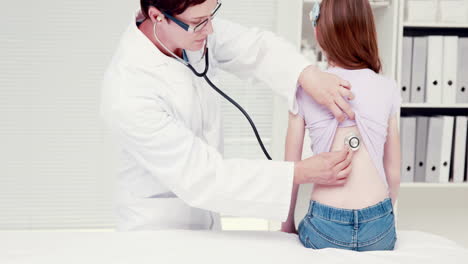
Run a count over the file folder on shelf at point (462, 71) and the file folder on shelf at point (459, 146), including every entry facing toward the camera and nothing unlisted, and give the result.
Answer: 2

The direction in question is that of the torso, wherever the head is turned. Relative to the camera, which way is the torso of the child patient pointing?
away from the camera

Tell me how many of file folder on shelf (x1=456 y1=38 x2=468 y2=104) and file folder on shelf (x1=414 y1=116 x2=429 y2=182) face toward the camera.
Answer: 2

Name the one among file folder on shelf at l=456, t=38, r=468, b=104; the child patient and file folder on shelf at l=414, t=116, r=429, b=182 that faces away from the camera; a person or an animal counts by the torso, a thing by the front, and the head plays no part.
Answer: the child patient

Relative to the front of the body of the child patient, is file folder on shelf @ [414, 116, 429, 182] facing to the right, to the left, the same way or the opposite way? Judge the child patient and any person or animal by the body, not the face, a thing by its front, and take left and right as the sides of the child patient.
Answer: the opposite way

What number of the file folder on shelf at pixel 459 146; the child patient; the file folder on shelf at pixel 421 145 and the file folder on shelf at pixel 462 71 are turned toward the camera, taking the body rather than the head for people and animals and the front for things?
3

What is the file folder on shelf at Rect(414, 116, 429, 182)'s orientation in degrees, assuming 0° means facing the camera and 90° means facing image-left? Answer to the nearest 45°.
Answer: approximately 0°

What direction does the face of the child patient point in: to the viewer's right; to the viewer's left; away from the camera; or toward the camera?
away from the camera
